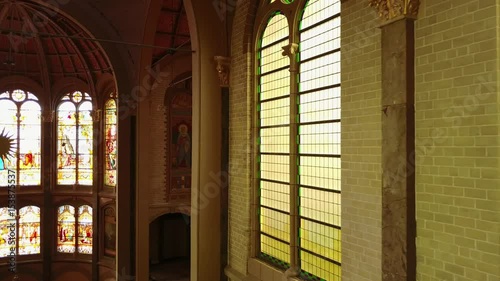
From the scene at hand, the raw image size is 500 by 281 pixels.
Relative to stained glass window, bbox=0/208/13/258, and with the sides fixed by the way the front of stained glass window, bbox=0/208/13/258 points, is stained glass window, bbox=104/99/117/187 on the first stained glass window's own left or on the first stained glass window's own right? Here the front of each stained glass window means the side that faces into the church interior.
on the first stained glass window's own left

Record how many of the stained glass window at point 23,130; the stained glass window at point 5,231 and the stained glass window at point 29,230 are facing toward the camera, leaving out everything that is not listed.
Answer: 3

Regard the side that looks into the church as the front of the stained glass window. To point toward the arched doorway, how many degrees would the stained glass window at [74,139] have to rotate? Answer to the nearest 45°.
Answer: approximately 45° to its left

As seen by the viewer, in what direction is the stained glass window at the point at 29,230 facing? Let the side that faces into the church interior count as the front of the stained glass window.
toward the camera

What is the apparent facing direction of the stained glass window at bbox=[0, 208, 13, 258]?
toward the camera

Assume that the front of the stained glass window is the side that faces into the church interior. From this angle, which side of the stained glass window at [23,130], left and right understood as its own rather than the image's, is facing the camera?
front

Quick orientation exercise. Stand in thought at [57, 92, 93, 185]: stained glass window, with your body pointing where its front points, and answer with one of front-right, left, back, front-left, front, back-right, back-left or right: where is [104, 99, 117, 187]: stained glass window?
front-left

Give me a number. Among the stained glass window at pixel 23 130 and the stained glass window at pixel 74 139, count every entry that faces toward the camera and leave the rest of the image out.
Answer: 2

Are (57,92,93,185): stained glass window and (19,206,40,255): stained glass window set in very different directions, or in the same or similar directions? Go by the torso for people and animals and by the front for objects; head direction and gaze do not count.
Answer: same or similar directions
